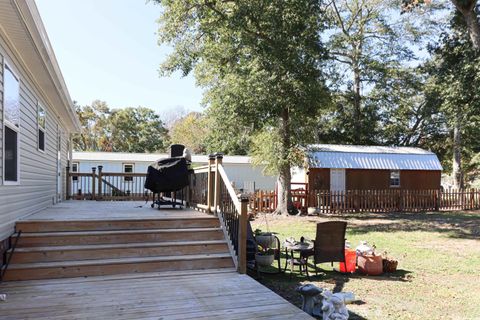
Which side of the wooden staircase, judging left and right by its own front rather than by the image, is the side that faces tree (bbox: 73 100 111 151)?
back

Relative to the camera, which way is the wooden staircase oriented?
toward the camera

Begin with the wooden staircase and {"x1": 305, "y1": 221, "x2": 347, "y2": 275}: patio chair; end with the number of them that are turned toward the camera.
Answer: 1

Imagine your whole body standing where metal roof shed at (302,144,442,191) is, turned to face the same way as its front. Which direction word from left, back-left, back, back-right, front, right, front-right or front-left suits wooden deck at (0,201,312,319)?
front

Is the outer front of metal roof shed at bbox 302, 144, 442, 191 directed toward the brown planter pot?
yes

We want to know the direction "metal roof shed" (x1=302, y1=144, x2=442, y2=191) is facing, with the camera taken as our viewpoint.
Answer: facing the viewer

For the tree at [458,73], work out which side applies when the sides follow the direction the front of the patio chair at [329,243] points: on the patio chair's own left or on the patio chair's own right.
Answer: on the patio chair's own right

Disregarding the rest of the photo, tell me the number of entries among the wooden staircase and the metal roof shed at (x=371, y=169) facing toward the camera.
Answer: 2
